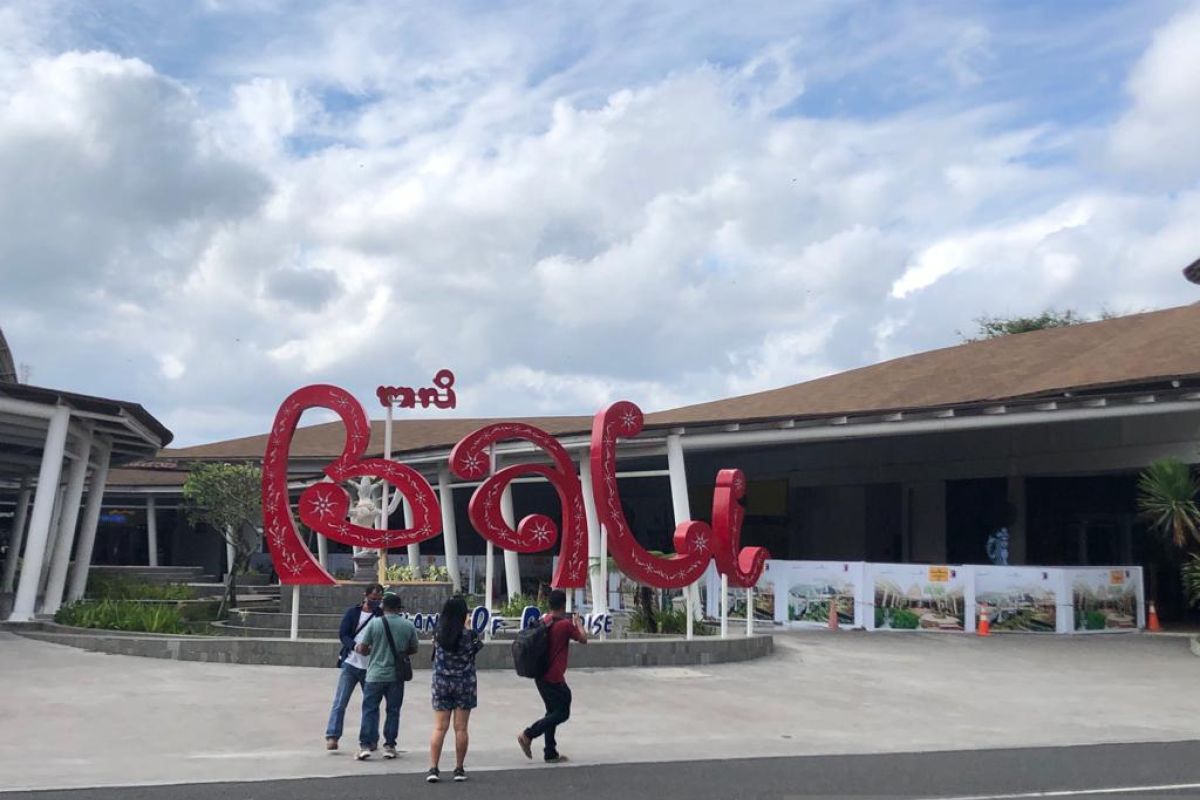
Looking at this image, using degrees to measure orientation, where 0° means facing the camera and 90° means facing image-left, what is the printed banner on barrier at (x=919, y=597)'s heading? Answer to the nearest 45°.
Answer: approximately 0°

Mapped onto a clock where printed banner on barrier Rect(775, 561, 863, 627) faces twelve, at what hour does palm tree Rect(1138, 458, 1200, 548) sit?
The palm tree is roughly at 9 o'clock from the printed banner on barrier.

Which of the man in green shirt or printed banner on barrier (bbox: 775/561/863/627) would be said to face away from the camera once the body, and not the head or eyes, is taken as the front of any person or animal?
the man in green shirt

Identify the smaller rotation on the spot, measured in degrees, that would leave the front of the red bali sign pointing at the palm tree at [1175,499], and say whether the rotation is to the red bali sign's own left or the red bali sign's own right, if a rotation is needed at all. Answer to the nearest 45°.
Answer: approximately 90° to the red bali sign's own left

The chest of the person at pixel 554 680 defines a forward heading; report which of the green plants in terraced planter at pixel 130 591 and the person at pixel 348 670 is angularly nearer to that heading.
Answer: the green plants in terraced planter

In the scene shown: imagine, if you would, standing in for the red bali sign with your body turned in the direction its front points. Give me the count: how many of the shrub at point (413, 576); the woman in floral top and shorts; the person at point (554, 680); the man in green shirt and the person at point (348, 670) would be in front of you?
4

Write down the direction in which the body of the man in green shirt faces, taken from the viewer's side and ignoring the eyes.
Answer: away from the camera

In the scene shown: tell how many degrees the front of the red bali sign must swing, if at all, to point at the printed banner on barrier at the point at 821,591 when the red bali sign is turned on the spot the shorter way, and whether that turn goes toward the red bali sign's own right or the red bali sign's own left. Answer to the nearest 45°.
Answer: approximately 135° to the red bali sign's own left
